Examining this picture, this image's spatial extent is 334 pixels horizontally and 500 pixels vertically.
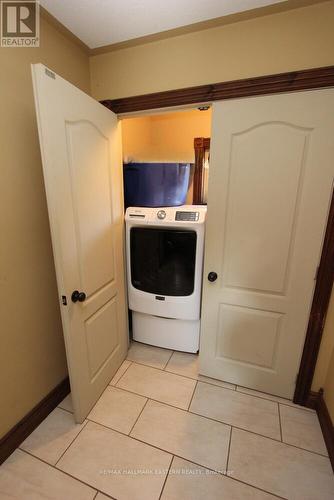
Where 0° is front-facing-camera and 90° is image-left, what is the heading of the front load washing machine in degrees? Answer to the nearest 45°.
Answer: approximately 0°

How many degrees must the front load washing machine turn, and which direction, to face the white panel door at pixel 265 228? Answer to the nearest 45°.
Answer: approximately 45° to its left

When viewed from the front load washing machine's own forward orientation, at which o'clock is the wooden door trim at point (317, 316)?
The wooden door trim is roughly at 10 o'clock from the front load washing machine.

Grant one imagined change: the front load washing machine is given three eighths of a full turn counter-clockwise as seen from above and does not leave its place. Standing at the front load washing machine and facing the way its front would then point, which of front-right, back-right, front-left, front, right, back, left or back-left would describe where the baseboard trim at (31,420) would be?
back

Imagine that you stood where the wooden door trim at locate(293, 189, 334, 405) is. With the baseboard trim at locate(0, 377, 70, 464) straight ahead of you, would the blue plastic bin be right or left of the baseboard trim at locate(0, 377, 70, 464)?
right

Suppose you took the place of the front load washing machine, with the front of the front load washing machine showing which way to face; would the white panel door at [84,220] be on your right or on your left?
on your right
